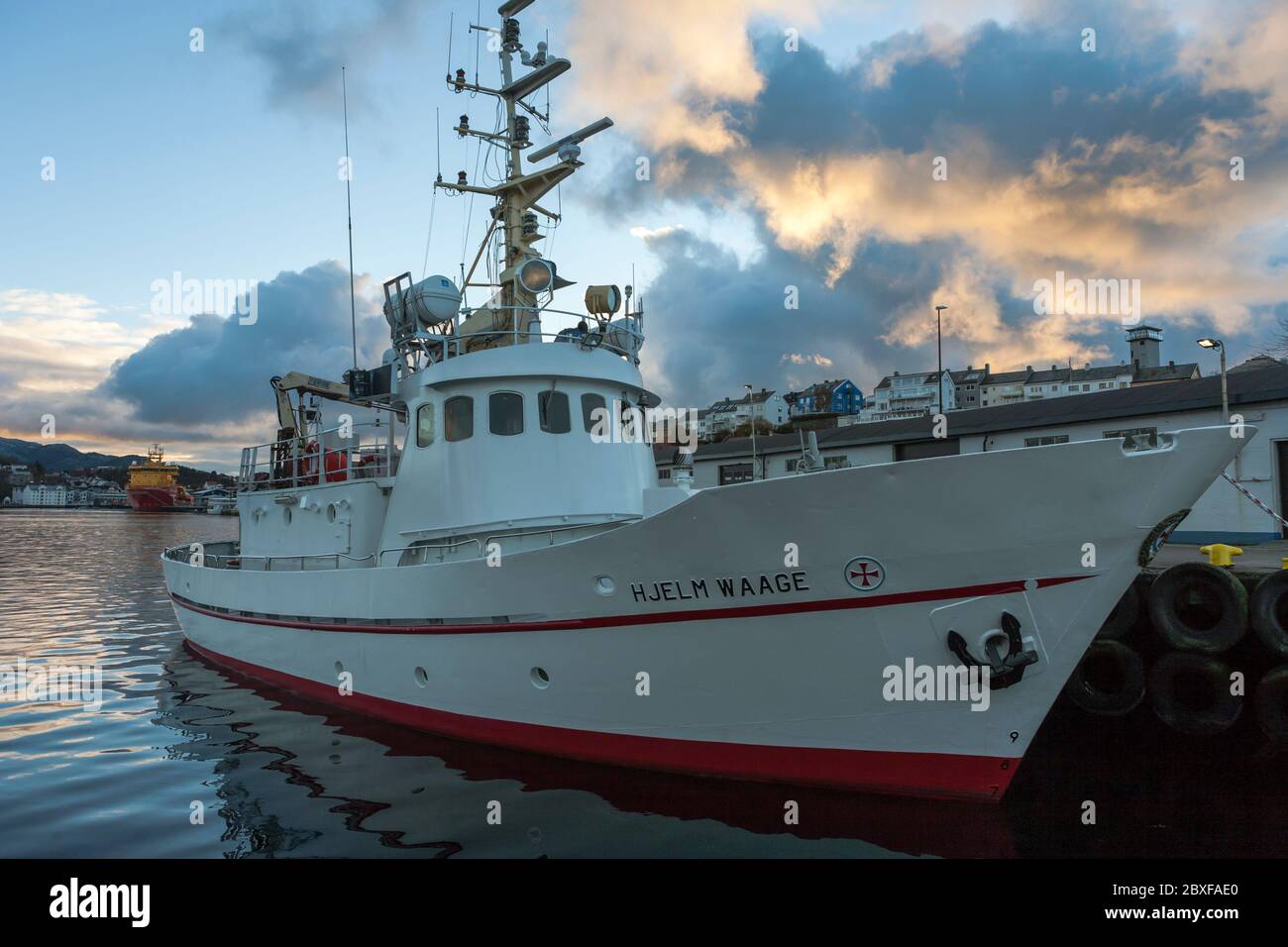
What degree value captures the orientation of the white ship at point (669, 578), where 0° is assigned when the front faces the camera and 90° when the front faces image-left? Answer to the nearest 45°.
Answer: approximately 315°
